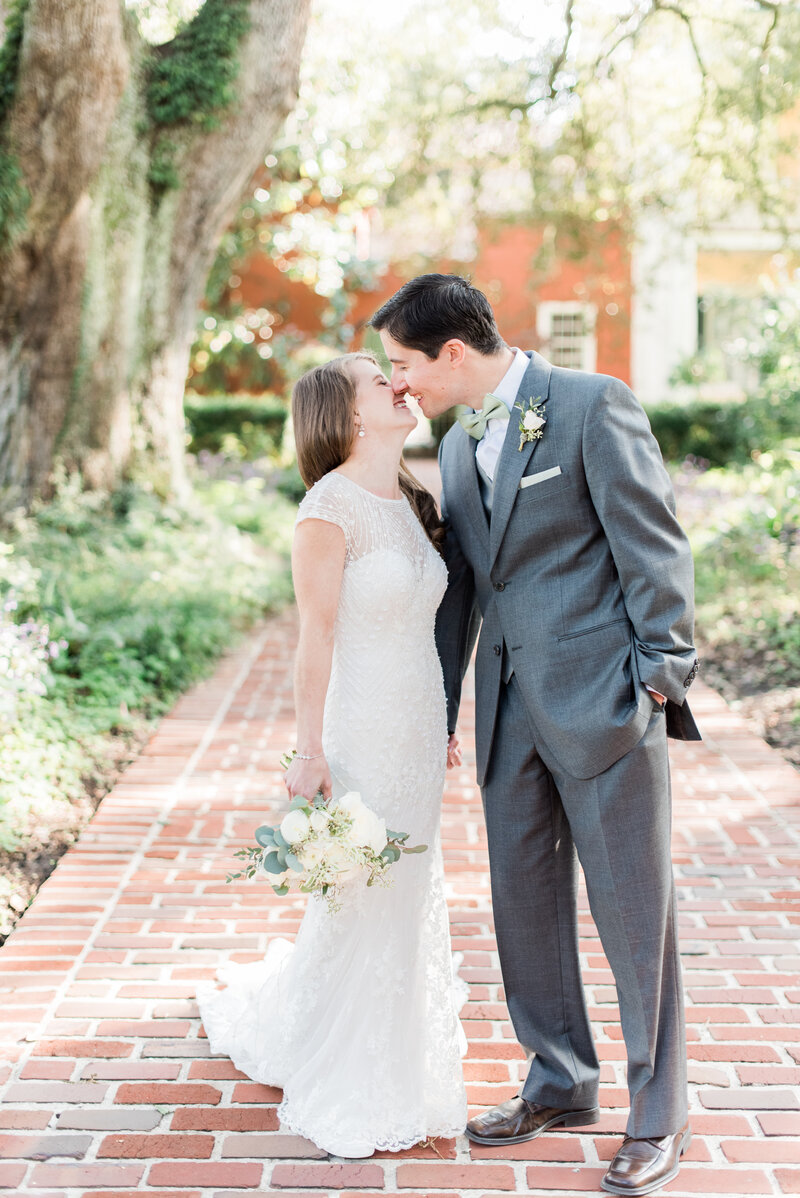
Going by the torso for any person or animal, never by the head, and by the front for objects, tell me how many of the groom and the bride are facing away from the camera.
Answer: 0

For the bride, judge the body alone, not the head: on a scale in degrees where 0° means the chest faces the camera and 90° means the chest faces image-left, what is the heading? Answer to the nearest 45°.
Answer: approximately 315°

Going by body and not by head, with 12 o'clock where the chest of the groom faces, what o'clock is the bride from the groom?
The bride is roughly at 2 o'clock from the groom.

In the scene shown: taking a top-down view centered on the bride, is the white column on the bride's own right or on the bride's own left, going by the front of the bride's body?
on the bride's own left

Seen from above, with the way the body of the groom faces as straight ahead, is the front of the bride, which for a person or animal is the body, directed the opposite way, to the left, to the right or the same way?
to the left

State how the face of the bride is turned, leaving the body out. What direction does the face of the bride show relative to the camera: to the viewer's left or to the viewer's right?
to the viewer's right

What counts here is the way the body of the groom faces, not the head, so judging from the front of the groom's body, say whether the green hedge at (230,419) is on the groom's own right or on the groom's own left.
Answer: on the groom's own right

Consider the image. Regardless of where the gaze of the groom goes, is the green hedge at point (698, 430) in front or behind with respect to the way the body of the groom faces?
behind

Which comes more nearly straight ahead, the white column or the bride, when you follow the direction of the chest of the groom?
the bride

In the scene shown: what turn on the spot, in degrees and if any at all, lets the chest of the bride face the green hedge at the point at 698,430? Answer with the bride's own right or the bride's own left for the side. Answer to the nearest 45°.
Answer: approximately 90° to the bride's own left

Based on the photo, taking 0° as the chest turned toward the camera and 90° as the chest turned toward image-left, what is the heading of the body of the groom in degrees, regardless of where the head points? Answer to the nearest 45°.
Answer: approximately 45°

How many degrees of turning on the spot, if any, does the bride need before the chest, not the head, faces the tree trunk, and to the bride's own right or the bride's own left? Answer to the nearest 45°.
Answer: approximately 135° to the bride's own left

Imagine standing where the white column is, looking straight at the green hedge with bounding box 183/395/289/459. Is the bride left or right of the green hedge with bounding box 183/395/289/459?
left
